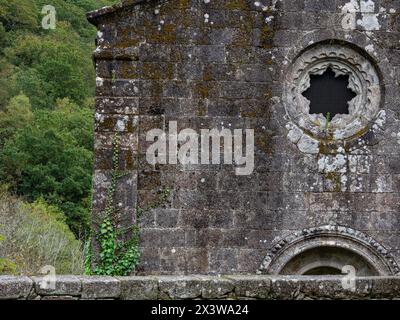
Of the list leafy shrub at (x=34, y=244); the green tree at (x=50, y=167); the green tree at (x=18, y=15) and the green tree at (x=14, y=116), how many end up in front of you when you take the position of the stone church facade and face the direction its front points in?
0

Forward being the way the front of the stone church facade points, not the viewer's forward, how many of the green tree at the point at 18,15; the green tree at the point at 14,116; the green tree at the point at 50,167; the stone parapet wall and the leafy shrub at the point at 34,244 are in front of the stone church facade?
1

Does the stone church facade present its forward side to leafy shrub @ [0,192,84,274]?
no

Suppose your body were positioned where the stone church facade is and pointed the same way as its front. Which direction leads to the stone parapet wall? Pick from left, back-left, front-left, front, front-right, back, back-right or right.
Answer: front

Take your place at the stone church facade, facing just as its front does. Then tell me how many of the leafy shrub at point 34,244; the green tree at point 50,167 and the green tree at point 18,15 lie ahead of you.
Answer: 0

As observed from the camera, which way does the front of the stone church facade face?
facing the viewer

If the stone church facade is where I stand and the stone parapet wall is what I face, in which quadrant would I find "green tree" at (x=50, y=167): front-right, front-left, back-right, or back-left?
back-right

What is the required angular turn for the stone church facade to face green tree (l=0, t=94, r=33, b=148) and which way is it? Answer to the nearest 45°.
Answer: approximately 135° to its right
